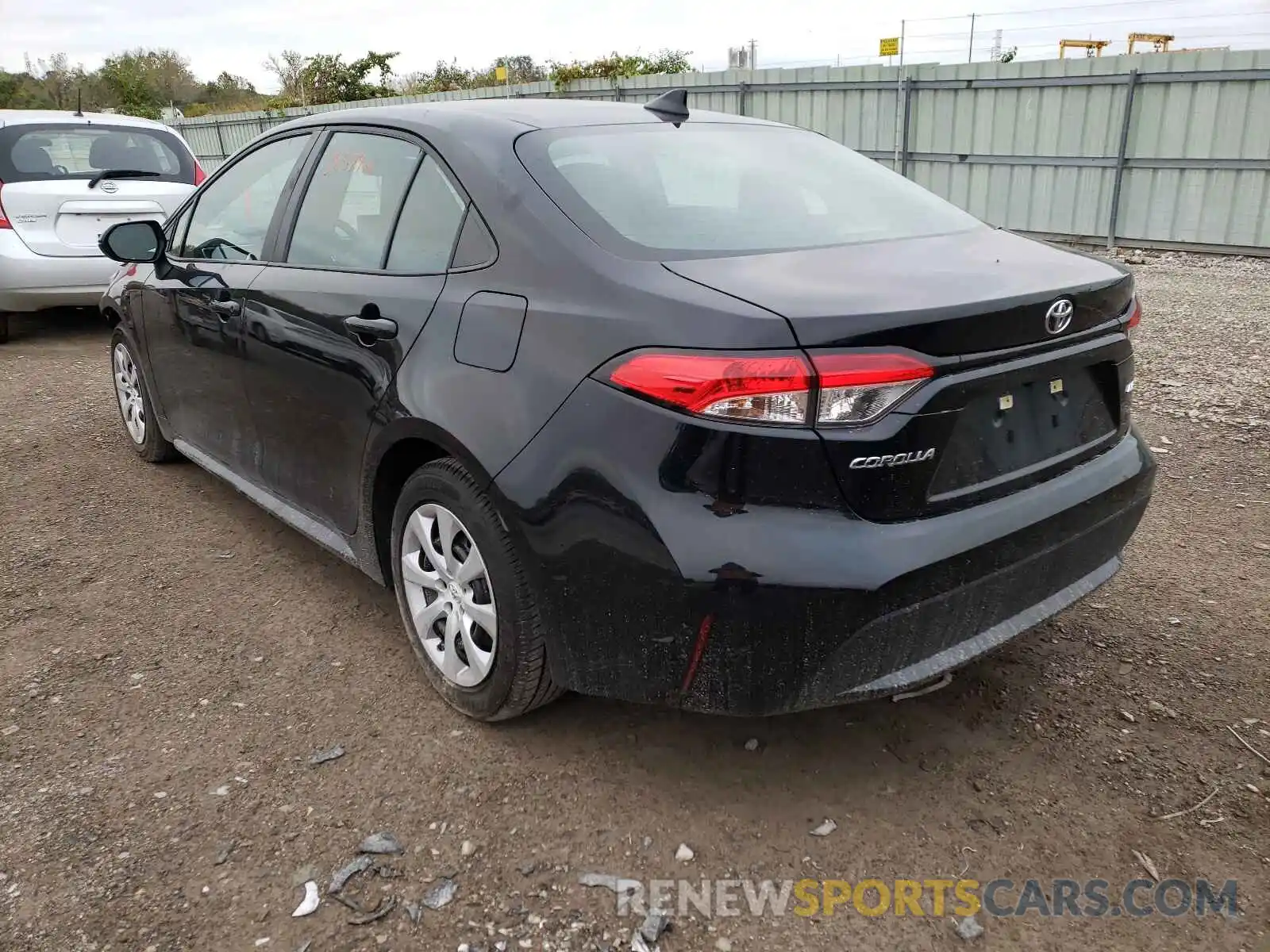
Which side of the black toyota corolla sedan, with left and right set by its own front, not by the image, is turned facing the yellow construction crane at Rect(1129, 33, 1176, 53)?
right

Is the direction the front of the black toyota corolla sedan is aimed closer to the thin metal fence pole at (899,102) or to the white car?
the white car

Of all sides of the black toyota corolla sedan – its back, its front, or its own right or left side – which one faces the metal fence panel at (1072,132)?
right

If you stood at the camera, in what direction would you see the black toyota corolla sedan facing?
facing away from the viewer and to the left of the viewer

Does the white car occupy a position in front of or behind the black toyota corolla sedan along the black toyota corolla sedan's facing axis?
in front

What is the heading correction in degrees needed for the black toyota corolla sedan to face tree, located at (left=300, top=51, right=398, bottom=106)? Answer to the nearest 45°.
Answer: approximately 45° to its right

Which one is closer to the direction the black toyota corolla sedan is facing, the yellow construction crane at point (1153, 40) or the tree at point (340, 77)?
the tree

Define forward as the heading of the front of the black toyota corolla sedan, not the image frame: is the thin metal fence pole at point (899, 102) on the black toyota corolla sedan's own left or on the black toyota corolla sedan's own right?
on the black toyota corolla sedan's own right
